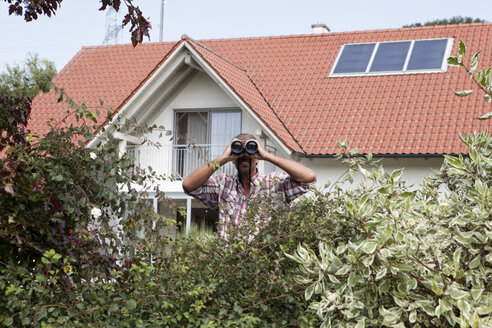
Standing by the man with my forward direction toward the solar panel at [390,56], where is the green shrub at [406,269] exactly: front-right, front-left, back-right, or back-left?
back-right

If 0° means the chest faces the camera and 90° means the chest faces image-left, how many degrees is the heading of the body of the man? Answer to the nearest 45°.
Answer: approximately 0°

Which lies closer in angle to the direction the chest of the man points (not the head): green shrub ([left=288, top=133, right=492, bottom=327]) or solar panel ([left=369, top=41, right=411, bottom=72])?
the green shrub

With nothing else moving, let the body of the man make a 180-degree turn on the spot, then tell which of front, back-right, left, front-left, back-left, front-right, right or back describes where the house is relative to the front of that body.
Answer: front

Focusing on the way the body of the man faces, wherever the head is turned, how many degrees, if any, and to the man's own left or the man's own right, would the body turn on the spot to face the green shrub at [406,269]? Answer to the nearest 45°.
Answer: approximately 45° to the man's own left
